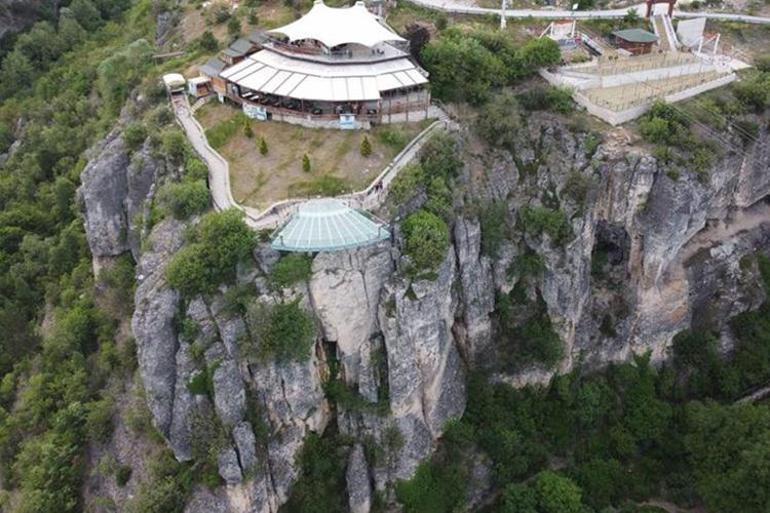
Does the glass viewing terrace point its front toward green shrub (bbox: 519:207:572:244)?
no

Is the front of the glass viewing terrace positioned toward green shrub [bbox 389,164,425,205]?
no

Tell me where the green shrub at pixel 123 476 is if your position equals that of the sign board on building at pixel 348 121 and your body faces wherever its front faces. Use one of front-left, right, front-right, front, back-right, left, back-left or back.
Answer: front-right

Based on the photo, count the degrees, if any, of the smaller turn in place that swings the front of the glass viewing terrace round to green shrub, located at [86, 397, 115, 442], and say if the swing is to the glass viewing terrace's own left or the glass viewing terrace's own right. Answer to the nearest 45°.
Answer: approximately 90° to the glass viewing terrace's own right

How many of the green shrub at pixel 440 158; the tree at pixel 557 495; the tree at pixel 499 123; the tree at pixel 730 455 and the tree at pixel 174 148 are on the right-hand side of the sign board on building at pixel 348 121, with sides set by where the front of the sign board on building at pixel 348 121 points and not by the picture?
1

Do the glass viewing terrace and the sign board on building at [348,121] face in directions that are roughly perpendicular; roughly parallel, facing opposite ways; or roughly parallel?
roughly parallel

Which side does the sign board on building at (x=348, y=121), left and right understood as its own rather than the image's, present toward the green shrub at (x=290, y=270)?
front

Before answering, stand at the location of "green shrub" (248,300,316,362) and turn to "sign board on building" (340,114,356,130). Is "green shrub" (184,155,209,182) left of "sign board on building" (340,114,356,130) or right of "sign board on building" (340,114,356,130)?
left

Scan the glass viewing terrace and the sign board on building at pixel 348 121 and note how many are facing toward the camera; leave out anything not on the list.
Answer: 2

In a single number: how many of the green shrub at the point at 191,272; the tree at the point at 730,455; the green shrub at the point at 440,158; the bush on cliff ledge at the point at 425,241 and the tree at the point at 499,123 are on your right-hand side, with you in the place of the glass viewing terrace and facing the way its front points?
1

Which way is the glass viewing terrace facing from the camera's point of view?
toward the camera

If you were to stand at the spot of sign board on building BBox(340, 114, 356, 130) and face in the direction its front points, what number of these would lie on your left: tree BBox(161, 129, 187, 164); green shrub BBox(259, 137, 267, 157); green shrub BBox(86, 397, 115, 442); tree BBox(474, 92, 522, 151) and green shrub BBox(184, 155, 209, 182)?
1

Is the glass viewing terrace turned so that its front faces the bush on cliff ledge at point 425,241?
no

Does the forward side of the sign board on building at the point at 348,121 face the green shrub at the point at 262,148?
no

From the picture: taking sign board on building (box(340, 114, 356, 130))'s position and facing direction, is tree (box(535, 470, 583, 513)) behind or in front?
in front

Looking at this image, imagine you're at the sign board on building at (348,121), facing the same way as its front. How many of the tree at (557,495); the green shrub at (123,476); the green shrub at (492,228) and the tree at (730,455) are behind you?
0

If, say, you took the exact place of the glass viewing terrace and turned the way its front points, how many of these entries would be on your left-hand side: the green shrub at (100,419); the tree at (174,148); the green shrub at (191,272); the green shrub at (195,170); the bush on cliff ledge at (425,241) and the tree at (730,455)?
2

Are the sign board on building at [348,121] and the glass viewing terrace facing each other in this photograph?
no
